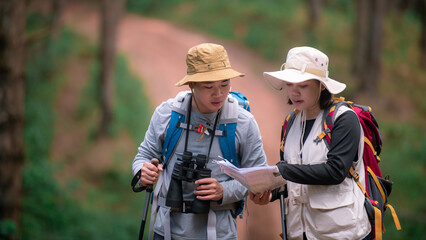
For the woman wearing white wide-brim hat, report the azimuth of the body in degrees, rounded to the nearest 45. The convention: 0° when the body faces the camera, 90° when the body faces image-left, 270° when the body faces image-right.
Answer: approximately 45°

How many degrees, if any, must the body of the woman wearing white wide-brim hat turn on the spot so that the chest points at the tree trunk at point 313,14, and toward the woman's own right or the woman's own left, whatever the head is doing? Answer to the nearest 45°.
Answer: approximately 135° to the woman's own right

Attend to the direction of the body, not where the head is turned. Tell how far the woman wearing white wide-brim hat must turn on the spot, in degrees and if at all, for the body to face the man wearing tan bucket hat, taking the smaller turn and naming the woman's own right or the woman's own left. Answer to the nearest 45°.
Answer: approximately 45° to the woman's own right

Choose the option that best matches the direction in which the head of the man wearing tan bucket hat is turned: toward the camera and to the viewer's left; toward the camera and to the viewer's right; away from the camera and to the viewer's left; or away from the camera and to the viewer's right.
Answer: toward the camera and to the viewer's right

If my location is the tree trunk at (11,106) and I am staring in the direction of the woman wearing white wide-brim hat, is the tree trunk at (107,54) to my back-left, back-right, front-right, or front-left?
back-left

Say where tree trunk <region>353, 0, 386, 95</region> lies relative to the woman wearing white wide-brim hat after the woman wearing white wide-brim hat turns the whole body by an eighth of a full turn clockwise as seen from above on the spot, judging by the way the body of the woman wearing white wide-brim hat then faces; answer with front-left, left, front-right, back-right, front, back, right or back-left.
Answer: right

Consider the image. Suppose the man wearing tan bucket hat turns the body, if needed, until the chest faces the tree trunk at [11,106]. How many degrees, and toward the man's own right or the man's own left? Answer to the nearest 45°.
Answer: approximately 135° to the man's own right

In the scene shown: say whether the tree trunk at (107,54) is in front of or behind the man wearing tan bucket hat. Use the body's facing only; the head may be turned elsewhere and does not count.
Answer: behind

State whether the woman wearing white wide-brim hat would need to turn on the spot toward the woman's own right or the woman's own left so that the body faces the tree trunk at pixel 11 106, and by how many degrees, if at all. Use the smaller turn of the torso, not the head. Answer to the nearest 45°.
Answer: approximately 90° to the woman's own right

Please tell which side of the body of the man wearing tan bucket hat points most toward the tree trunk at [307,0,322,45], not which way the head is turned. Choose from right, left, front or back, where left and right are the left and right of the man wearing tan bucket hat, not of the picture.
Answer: back

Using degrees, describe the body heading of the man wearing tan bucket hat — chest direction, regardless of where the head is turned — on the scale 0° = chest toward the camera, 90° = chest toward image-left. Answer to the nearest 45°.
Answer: approximately 0°
